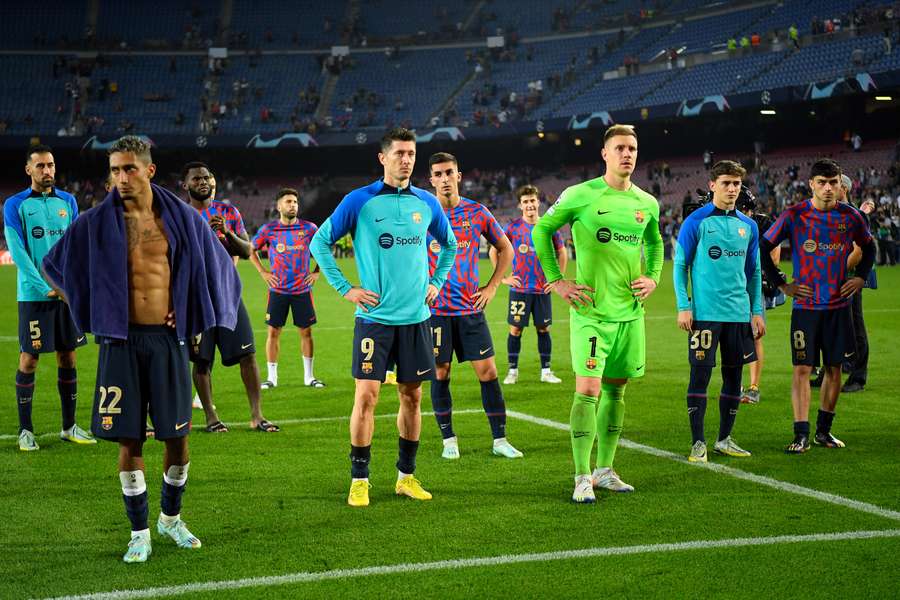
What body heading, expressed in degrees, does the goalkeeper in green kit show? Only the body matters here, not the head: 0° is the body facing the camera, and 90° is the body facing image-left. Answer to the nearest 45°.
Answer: approximately 315°

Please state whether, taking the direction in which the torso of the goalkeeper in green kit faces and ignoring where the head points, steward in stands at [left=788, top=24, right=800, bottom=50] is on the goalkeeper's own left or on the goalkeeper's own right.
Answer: on the goalkeeper's own left
